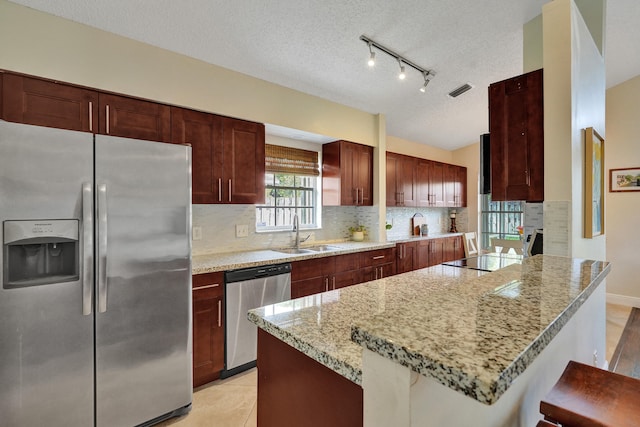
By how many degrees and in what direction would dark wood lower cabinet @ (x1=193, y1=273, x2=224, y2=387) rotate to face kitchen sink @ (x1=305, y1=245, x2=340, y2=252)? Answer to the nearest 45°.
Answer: approximately 90° to its left

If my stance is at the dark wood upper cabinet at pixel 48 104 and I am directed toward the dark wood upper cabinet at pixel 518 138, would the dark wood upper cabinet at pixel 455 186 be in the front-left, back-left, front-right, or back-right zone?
front-left

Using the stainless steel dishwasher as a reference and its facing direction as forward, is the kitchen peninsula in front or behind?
in front

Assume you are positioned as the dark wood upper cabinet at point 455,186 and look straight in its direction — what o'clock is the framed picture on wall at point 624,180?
The framed picture on wall is roughly at 11 o'clock from the dark wood upper cabinet.

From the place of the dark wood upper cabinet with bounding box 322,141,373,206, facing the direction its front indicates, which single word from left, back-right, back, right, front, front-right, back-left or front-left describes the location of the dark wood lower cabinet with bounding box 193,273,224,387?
right

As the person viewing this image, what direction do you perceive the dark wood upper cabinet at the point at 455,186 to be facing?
facing the viewer and to the right of the viewer

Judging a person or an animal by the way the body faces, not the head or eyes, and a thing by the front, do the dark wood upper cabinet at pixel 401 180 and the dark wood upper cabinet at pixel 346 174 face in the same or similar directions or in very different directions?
same or similar directions

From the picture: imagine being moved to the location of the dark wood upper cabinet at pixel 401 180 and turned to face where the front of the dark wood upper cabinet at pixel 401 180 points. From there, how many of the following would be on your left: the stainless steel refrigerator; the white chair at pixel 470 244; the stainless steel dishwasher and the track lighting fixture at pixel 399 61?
1

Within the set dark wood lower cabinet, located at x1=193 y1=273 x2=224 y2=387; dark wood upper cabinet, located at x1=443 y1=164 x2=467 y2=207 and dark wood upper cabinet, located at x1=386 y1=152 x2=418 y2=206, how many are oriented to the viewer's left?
0

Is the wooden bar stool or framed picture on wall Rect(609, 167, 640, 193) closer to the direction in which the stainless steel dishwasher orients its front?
the wooden bar stool

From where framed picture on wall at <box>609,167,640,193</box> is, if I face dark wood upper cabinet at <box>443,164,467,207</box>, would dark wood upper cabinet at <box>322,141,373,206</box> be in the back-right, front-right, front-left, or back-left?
front-left
